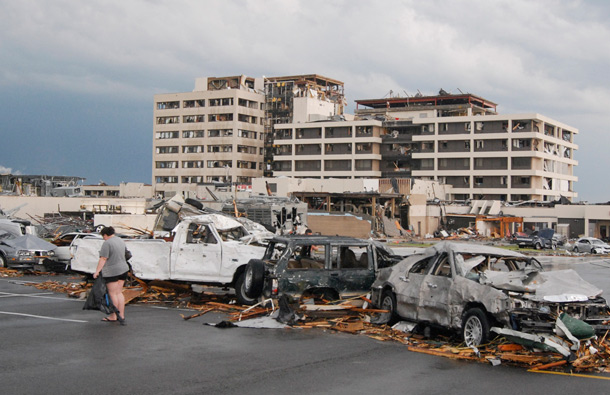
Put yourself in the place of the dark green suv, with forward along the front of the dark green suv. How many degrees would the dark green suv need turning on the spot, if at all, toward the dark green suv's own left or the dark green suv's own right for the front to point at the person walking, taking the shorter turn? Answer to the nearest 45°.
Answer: approximately 135° to the dark green suv's own right

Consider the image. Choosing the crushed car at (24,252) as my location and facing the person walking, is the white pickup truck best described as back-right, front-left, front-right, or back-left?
front-left

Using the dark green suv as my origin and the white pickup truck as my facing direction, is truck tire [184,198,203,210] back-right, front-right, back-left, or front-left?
front-right

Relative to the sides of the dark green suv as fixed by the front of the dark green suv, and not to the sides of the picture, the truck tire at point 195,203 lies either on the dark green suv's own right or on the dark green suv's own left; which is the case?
on the dark green suv's own left

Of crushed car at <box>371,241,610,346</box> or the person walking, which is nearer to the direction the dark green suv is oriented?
the crushed car

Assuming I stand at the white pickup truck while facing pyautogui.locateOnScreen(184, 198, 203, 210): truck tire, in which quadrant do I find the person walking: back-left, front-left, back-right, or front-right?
back-left

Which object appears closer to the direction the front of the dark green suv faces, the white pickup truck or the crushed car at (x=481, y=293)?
the crushed car

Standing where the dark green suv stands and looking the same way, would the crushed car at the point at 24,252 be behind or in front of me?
behind

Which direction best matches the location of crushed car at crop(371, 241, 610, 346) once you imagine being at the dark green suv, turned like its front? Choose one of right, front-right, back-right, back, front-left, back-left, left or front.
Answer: front-right

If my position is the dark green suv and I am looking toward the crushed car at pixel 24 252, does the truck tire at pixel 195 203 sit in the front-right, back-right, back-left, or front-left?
front-right

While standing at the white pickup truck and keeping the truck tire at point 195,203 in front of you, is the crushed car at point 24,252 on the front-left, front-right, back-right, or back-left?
front-left

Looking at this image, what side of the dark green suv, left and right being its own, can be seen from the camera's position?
right

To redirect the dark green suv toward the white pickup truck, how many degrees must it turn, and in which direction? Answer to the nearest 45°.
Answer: approximately 135° to its left
